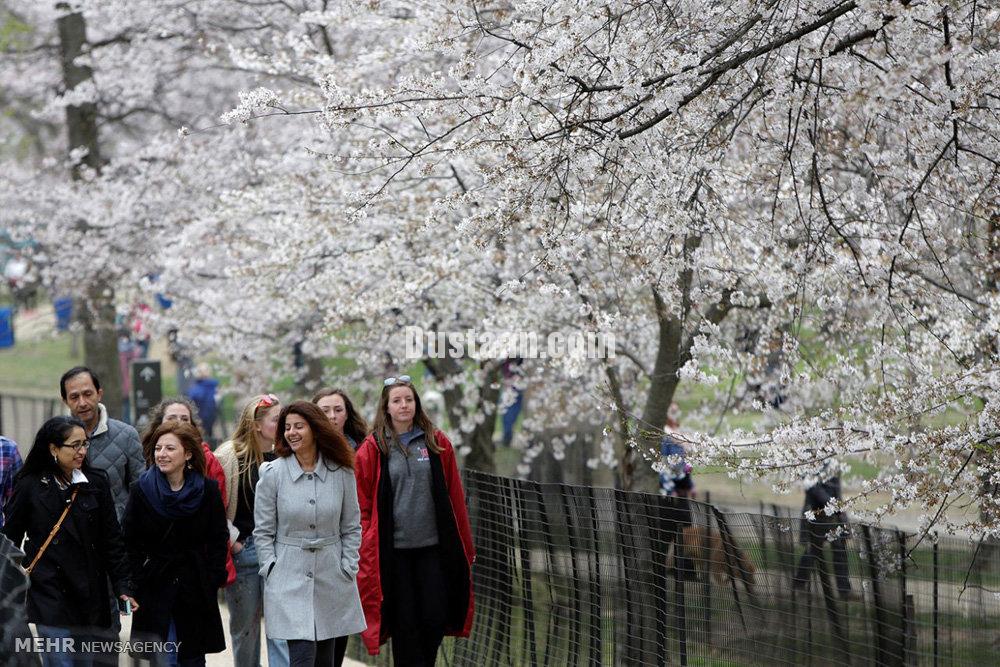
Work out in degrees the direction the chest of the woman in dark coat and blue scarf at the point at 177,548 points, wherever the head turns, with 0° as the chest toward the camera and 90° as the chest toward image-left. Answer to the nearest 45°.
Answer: approximately 0°

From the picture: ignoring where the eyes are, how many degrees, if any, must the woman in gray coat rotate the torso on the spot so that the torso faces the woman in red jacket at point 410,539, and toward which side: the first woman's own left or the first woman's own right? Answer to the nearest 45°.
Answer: approximately 135° to the first woman's own left

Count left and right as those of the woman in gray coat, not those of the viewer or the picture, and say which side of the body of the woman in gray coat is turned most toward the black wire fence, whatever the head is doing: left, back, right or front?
left

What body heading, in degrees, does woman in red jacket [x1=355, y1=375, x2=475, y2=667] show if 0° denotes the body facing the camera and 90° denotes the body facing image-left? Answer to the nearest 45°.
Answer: approximately 0°

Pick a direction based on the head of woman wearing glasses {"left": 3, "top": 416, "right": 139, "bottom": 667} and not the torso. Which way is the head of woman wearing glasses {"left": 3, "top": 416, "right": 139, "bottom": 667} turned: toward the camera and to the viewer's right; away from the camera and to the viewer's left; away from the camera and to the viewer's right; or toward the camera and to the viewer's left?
toward the camera and to the viewer's right

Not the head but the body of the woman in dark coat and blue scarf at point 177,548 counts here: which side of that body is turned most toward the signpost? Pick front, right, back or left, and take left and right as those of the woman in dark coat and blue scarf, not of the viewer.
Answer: back

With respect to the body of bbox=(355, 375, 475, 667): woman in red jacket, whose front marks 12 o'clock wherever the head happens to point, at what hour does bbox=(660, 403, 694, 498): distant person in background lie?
The distant person in background is roughly at 7 o'clock from the woman in red jacket.

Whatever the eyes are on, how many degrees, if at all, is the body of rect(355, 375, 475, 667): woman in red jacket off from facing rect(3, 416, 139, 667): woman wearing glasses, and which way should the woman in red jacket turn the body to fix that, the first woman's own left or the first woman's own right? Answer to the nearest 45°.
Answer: approximately 90° to the first woman's own right

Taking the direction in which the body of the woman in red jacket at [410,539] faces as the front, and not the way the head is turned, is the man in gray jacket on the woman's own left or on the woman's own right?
on the woman's own right

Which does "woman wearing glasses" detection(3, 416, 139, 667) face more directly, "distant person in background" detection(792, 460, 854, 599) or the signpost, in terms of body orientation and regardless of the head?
the distant person in background

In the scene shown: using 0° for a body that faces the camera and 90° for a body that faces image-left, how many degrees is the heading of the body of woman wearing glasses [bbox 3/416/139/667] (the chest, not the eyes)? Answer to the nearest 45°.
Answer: approximately 315°
